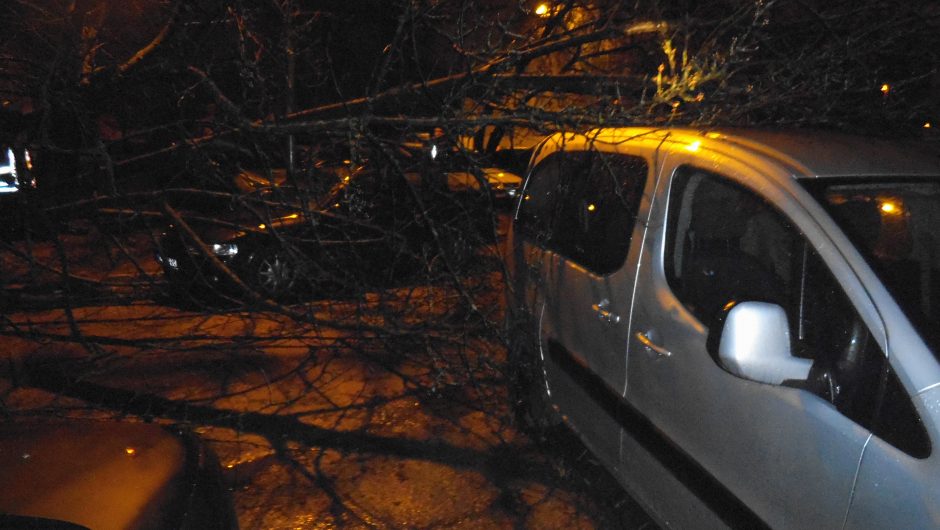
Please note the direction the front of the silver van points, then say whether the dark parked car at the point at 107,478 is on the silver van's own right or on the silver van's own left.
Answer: on the silver van's own right
